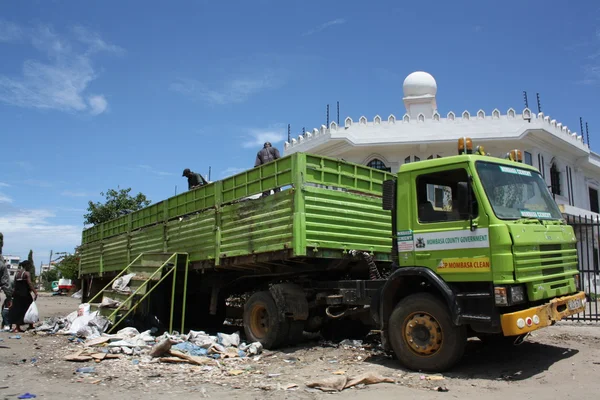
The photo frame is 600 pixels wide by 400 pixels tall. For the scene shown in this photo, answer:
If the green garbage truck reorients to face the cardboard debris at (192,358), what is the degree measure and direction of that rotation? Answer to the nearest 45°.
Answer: approximately 135° to its right

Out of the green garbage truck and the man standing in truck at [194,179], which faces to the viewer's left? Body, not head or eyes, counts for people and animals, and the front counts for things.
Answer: the man standing in truck

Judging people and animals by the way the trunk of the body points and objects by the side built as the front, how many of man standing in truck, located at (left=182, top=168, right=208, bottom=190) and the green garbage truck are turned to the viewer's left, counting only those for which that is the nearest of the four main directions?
1

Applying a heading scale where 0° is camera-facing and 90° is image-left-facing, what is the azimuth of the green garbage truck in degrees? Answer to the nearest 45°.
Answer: approximately 315°

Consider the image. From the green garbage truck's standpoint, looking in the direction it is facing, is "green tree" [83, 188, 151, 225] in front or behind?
behind

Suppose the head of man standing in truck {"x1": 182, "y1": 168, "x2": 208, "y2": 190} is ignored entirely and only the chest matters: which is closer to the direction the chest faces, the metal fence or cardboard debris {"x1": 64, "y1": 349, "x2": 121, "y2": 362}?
the cardboard debris

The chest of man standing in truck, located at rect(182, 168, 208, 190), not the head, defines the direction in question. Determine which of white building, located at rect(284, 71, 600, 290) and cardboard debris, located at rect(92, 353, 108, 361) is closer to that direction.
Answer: the cardboard debris

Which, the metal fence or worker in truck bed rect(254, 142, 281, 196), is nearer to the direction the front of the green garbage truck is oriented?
the metal fence
